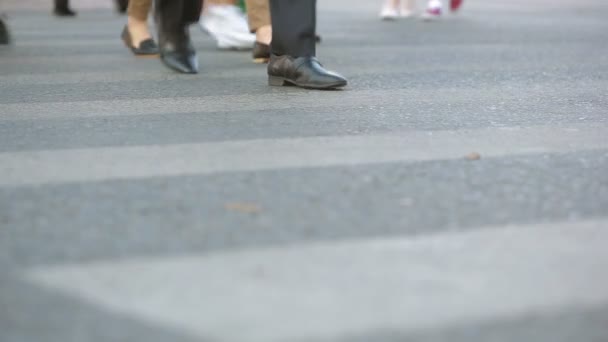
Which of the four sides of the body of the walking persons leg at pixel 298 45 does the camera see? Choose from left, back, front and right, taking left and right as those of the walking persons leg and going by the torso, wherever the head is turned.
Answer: right
